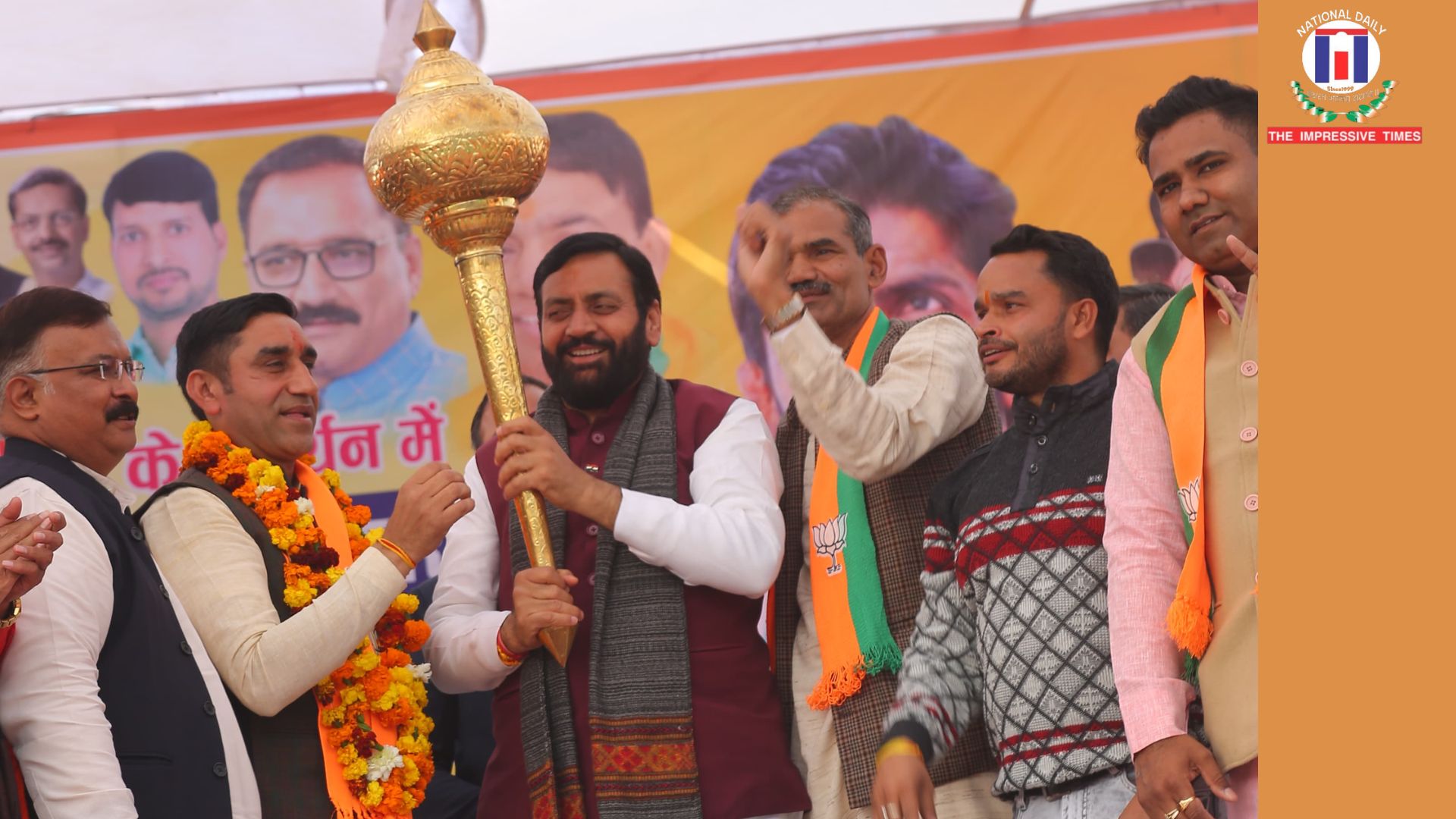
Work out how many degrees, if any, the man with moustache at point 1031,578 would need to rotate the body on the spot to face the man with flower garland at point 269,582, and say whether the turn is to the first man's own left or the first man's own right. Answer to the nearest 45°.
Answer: approximately 45° to the first man's own right

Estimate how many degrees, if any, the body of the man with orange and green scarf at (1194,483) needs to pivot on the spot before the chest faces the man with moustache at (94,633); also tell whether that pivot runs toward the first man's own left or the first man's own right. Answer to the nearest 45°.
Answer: approximately 90° to the first man's own right

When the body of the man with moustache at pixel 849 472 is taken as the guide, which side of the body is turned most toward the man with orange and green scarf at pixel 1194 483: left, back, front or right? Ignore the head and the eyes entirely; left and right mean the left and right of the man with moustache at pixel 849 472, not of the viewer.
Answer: left

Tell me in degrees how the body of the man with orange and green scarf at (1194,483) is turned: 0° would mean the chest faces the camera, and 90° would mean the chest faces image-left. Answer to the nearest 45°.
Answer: approximately 0°

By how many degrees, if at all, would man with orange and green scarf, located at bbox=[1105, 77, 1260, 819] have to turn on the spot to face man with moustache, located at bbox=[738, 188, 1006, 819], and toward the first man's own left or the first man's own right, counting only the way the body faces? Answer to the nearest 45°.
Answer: approximately 135° to the first man's own right

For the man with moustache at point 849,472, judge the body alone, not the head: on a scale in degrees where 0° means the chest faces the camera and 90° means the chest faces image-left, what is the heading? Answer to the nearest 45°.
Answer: approximately 45°

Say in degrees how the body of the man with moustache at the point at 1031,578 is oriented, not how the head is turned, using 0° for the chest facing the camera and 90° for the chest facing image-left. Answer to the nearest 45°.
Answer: approximately 45°
